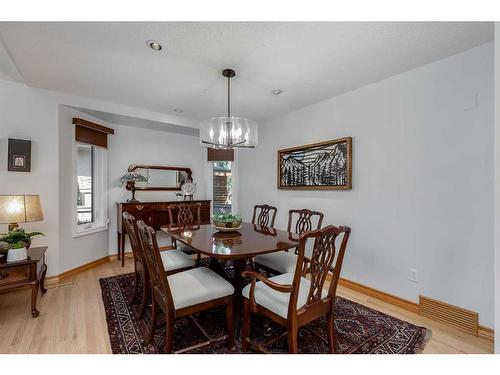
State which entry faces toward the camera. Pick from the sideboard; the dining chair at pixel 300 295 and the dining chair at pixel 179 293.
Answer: the sideboard

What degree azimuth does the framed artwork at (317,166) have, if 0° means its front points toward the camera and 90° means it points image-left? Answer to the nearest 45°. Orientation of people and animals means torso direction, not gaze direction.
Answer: approximately 45°

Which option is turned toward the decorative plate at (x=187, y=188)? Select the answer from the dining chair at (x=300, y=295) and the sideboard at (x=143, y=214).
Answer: the dining chair

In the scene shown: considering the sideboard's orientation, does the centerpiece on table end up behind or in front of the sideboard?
in front

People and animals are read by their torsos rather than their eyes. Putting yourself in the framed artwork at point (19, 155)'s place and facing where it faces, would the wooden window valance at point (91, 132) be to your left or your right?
on your left

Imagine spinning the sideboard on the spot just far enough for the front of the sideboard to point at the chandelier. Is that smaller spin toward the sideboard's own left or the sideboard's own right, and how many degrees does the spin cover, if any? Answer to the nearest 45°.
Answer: approximately 45° to the sideboard's own left

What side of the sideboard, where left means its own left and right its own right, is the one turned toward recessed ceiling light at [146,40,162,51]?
front

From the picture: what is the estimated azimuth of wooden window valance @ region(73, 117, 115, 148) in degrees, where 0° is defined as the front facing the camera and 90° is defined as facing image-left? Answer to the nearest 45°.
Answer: approximately 315°

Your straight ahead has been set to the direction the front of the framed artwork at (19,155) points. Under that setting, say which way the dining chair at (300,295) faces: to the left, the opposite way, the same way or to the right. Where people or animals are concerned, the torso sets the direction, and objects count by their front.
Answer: the opposite way
